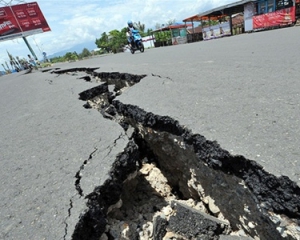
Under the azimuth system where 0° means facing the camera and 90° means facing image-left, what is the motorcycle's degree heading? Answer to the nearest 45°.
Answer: approximately 315°

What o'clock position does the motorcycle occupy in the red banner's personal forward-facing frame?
The motorcycle is roughly at 12 o'clock from the red banner.

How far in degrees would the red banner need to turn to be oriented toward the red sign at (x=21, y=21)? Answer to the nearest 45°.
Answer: approximately 45° to its right

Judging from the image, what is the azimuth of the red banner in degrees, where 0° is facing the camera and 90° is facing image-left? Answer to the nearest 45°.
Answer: approximately 45°
